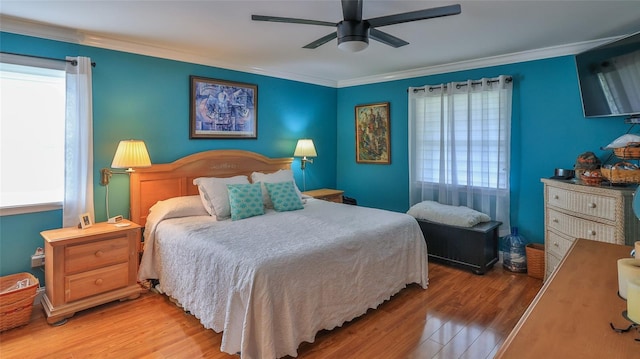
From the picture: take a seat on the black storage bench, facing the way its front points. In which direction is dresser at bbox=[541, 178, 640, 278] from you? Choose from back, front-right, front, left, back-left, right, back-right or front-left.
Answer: left

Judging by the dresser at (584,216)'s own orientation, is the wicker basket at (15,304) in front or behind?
in front

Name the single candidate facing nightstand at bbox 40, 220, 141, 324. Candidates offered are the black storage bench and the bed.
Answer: the black storage bench

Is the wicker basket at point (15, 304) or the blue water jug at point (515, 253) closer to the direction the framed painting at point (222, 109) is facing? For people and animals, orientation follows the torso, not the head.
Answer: the blue water jug

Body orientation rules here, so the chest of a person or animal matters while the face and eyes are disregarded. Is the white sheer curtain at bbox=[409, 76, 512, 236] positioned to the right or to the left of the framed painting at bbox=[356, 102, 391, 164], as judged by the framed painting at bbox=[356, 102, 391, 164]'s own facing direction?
on its left

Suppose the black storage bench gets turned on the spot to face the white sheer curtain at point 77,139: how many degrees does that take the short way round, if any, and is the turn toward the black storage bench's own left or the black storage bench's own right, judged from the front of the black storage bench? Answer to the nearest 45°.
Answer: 0° — it already faces it

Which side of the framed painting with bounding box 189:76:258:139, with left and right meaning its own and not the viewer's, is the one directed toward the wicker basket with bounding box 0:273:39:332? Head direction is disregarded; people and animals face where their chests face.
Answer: right

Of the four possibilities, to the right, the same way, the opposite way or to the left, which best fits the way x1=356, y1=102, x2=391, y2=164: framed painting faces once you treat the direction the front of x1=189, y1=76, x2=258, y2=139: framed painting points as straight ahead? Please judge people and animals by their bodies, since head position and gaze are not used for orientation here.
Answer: to the right

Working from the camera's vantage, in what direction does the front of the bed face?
facing the viewer and to the right of the viewer

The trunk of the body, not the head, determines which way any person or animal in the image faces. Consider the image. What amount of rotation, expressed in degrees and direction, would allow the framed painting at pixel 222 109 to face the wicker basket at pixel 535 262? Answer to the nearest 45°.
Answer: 0° — it already faces it

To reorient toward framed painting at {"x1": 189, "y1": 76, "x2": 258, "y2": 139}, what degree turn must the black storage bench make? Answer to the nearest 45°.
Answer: approximately 45° to its right
